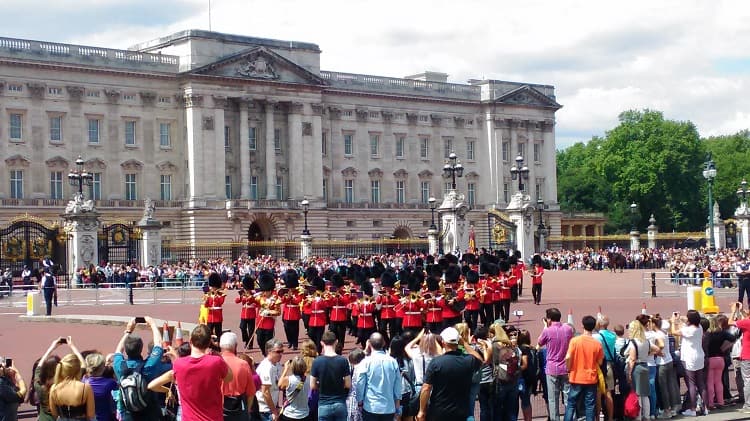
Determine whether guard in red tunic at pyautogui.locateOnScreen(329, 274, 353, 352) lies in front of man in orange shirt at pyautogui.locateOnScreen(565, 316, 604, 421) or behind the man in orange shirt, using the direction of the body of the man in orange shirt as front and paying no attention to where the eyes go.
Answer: in front

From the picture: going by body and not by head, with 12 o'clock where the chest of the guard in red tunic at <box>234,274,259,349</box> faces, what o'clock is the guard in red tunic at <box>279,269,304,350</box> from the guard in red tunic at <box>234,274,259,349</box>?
the guard in red tunic at <box>279,269,304,350</box> is roughly at 9 o'clock from the guard in red tunic at <box>234,274,259,349</box>.

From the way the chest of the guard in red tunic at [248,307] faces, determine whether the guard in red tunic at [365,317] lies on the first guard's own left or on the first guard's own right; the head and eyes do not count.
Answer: on the first guard's own left

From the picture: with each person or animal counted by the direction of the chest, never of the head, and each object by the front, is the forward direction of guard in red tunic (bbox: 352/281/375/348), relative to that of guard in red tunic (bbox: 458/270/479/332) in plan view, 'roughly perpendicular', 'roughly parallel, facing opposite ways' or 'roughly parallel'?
roughly parallel

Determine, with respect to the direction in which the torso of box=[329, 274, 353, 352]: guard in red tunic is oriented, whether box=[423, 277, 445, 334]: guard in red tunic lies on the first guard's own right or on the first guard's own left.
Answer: on the first guard's own left

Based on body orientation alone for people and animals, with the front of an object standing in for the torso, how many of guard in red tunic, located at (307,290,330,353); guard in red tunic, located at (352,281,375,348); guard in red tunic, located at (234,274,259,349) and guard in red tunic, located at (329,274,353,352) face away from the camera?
0

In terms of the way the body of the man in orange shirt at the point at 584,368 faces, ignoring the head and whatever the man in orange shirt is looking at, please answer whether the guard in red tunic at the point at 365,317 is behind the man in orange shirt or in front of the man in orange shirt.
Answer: in front

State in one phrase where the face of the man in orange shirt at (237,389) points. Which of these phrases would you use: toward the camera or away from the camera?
away from the camera

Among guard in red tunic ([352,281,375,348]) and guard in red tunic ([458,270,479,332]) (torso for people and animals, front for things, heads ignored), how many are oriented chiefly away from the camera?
0

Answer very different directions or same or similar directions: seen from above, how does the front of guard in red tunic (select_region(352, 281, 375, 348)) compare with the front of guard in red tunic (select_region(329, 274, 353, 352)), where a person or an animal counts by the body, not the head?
same or similar directions

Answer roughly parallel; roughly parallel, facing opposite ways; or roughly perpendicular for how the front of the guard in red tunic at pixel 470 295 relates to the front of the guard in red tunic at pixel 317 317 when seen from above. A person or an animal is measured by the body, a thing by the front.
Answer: roughly parallel

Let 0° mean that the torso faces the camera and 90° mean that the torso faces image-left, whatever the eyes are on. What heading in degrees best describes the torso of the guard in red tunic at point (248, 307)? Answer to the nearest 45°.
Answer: approximately 45°

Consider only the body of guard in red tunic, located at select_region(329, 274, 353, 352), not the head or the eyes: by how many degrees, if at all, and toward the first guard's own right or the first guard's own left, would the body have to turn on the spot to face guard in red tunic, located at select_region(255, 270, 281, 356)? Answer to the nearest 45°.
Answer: approximately 45° to the first guard's own right

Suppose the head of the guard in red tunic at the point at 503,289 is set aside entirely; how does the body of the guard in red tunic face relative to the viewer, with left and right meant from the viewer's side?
facing the viewer and to the left of the viewer
